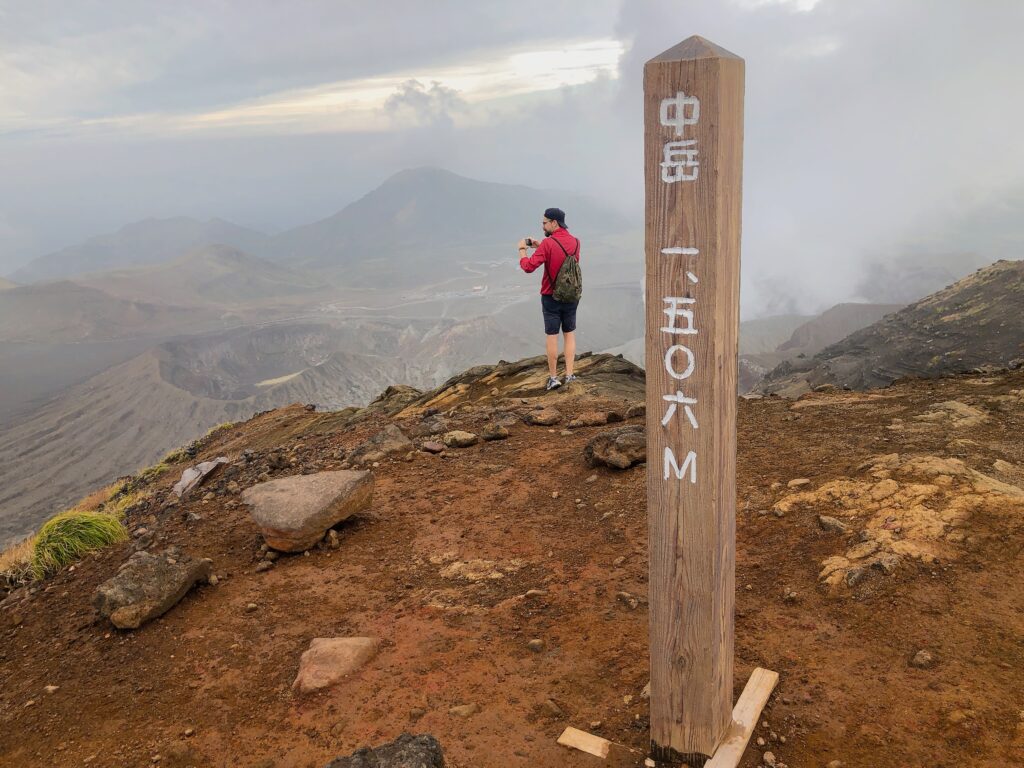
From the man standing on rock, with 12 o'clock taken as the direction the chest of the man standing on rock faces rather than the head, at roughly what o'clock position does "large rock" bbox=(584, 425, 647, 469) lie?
The large rock is roughly at 7 o'clock from the man standing on rock.

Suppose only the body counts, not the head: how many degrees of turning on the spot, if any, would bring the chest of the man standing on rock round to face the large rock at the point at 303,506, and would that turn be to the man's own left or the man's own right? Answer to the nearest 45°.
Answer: approximately 90° to the man's own left

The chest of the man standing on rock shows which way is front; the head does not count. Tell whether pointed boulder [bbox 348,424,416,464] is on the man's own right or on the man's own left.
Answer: on the man's own left

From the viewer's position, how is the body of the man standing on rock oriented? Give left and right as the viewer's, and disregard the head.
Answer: facing away from the viewer and to the left of the viewer

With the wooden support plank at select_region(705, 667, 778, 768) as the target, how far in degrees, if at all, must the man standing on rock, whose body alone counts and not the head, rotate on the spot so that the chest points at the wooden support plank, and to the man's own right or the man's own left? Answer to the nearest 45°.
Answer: approximately 135° to the man's own left

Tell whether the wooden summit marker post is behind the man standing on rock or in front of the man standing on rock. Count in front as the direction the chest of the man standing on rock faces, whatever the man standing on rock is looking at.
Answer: behind

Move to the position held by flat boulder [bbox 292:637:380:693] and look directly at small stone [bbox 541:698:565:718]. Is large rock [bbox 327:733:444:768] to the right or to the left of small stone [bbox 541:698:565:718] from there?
right

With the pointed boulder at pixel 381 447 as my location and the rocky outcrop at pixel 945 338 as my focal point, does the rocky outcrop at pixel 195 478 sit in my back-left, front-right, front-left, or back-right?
back-left
